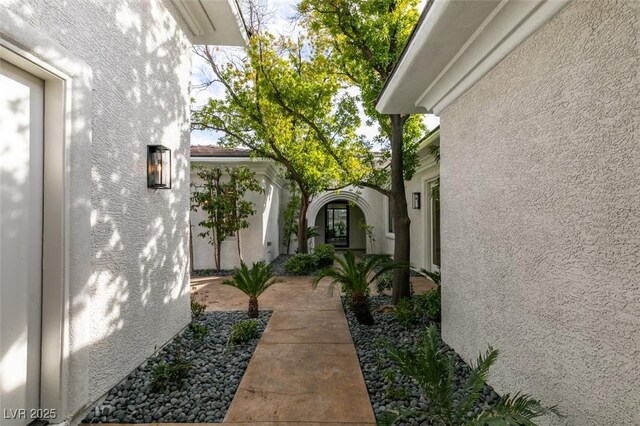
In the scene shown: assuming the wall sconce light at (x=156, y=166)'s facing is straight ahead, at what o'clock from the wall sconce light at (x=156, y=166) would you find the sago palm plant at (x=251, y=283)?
The sago palm plant is roughly at 9 o'clock from the wall sconce light.

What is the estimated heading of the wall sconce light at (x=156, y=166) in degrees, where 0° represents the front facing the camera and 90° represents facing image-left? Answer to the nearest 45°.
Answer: approximately 315°

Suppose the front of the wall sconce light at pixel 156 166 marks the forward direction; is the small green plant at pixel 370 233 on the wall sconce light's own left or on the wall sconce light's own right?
on the wall sconce light's own left

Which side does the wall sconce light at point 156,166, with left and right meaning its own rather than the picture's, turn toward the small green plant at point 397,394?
front

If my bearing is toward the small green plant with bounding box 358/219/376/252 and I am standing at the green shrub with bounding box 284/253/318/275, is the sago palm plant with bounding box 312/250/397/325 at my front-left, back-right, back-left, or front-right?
back-right

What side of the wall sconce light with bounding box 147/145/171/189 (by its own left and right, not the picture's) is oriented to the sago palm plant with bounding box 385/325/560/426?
front

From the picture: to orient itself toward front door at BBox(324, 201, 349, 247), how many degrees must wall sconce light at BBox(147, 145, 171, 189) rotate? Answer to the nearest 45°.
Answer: approximately 90° to its left

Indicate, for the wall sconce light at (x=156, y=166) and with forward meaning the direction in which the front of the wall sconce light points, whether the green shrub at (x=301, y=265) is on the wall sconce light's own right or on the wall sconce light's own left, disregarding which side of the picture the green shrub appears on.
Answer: on the wall sconce light's own left

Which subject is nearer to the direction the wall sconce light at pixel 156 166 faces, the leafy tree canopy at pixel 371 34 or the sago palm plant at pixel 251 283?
the leafy tree canopy

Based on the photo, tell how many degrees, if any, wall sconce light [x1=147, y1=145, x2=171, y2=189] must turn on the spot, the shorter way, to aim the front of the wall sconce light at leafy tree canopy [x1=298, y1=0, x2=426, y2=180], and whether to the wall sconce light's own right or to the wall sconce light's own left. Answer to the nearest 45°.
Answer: approximately 45° to the wall sconce light's own left

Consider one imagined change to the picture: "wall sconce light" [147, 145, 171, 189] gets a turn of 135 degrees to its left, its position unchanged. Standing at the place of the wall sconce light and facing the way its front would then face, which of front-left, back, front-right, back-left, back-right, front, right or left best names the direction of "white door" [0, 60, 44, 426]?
back-left
